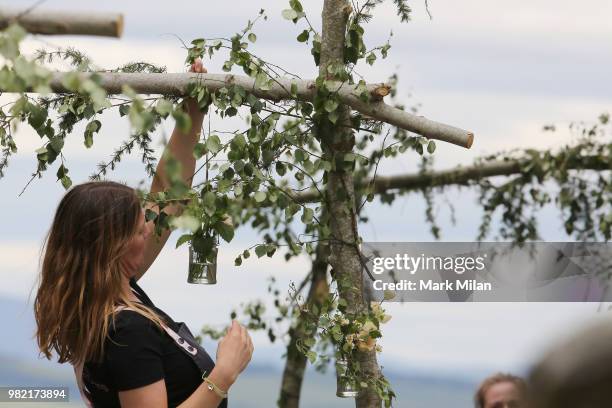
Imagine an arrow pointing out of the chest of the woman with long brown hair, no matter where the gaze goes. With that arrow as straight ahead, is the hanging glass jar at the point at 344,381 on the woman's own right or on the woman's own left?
on the woman's own left

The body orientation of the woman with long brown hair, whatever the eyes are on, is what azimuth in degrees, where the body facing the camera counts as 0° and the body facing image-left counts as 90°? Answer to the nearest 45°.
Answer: approximately 270°

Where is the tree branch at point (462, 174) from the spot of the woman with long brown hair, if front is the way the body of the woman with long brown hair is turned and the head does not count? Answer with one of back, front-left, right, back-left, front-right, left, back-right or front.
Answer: front-left

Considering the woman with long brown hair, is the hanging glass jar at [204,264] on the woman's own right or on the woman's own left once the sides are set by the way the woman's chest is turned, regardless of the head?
on the woman's own left

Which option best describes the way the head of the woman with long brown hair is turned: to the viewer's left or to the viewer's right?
to the viewer's right

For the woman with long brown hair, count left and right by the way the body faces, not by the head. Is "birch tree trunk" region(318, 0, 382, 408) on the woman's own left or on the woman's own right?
on the woman's own left
